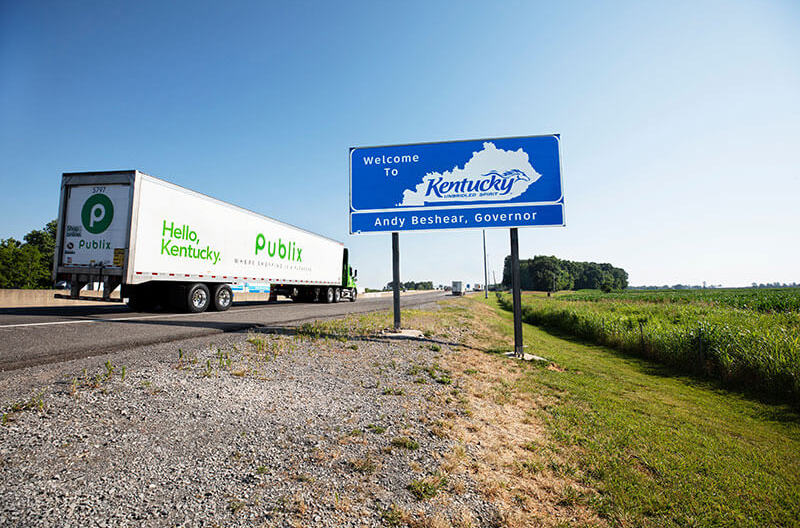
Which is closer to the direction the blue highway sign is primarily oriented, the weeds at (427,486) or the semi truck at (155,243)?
the weeds

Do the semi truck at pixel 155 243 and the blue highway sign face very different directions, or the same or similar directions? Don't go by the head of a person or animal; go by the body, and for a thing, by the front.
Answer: very different directions

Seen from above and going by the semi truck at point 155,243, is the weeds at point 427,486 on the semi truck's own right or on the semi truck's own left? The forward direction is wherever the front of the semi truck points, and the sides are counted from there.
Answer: on the semi truck's own right

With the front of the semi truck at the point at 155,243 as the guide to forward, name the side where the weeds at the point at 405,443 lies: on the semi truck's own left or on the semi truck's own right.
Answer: on the semi truck's own right

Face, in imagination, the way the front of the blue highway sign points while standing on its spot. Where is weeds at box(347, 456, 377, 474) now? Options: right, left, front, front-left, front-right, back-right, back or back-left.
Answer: front

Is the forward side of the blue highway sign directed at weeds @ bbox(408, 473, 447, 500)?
yes

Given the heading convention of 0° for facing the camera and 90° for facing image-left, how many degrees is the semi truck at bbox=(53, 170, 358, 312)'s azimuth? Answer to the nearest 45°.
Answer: approximately 225°

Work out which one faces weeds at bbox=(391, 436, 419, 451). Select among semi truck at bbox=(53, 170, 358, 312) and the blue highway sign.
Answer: the blue highway sign

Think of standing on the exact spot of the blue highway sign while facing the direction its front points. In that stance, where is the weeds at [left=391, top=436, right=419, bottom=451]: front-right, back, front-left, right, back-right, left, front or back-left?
front

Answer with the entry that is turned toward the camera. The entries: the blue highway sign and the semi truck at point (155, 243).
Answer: the blue highway sign

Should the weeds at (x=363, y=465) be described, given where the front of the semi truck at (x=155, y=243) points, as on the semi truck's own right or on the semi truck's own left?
on the semi truck's own right

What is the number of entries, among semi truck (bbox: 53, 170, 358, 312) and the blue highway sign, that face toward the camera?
1

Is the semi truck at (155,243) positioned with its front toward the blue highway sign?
no

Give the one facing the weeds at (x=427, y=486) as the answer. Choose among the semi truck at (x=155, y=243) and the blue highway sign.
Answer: the blue highway sign

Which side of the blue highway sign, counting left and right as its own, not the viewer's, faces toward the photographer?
front
